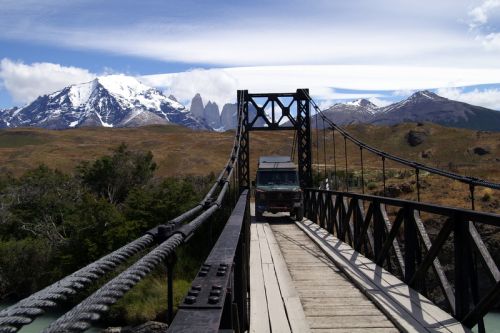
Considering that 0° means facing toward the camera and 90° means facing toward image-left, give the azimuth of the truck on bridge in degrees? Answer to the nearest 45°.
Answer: approximately 0°
